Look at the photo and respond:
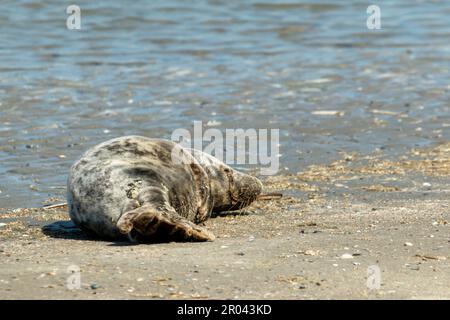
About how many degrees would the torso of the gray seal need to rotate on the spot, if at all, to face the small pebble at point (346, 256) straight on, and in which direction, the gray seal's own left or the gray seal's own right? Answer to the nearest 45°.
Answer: approximately 90° to the gray seal's own right

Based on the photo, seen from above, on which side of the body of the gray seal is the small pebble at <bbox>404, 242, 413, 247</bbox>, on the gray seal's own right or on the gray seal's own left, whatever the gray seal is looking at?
on the gray seal's own right

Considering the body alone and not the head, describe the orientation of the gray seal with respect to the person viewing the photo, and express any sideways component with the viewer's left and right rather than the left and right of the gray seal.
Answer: facing away from the viewer and to the right of the viewer

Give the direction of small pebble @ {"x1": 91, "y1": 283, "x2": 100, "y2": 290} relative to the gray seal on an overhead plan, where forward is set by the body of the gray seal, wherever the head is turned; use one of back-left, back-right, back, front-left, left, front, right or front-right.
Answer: back-right

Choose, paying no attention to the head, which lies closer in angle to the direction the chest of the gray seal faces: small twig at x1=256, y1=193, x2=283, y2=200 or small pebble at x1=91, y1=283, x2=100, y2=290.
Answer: the small twig

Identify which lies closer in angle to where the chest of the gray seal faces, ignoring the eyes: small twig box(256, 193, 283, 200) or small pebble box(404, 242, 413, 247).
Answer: the small twig
